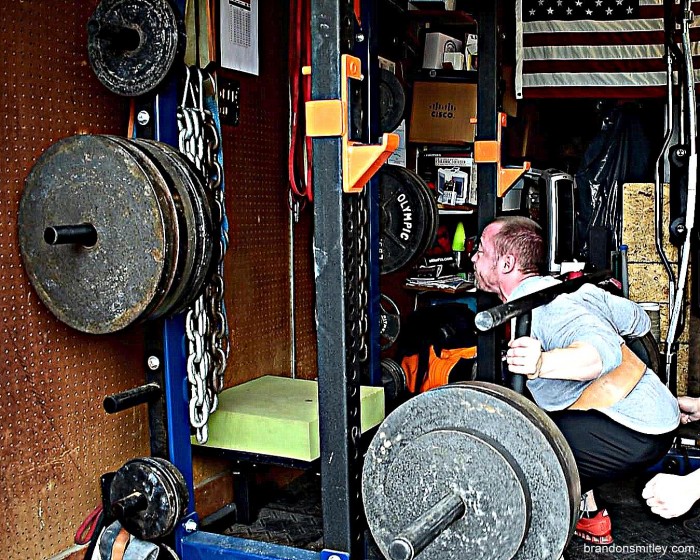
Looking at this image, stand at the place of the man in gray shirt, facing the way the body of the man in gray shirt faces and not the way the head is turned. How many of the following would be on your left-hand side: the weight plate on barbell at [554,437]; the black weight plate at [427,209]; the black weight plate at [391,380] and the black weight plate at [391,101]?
1

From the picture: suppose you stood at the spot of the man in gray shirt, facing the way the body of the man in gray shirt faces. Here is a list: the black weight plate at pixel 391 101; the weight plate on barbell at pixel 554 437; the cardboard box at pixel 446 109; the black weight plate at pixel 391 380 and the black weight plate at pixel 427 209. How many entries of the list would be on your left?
1

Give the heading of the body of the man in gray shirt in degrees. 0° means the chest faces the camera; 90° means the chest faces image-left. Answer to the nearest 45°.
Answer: approximately 90°

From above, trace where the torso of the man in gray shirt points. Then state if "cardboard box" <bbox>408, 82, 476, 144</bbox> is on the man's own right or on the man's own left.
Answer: on the man's own right

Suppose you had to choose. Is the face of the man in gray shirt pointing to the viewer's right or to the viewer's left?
to the viewer's left

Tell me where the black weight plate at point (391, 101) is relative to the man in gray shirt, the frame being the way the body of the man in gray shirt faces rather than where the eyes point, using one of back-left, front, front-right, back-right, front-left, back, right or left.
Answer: front-right

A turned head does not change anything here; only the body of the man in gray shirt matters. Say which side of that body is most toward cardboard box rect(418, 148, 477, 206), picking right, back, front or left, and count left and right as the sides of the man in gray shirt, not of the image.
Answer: right

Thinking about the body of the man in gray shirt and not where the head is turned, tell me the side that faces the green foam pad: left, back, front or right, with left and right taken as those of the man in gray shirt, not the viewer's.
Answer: front

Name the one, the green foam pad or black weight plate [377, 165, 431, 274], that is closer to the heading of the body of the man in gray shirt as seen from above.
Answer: the green foam pad

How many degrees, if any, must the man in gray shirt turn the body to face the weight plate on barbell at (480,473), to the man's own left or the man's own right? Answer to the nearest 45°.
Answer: approximately 90° to the man's own left

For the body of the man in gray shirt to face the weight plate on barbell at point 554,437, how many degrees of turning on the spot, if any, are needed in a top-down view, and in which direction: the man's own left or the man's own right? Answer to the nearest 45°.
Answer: approximately 90° to the man's own left

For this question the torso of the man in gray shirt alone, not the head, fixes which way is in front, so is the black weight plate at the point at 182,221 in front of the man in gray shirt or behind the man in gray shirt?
in front

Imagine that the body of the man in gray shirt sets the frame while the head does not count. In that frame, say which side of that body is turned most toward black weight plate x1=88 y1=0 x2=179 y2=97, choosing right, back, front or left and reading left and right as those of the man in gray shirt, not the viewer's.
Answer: front

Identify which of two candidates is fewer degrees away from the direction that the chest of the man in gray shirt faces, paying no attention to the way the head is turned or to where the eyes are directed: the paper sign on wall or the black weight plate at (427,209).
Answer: the paper sign on wall
